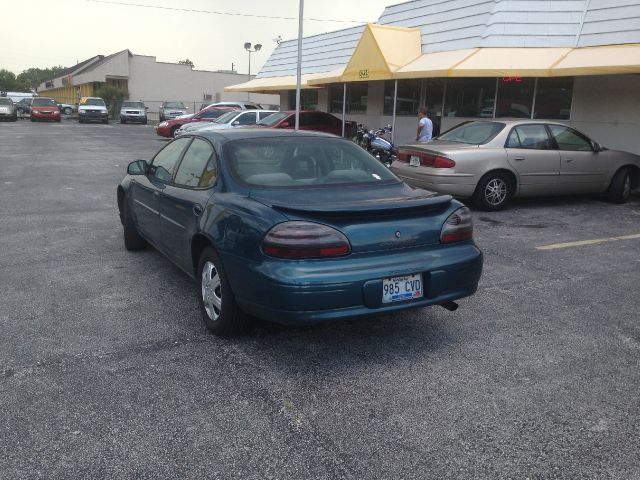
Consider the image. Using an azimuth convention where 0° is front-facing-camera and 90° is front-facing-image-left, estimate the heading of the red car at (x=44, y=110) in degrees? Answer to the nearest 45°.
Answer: approximately 0°

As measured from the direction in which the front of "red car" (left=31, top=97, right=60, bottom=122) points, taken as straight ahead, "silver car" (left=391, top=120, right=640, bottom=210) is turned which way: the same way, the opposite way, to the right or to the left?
to the left

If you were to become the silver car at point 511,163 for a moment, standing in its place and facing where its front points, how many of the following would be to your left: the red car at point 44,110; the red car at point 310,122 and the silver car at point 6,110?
3

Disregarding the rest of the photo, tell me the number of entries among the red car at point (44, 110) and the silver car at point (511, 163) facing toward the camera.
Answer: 1

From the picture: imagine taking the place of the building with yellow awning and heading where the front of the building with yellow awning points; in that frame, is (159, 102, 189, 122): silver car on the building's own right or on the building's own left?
on the building's own right

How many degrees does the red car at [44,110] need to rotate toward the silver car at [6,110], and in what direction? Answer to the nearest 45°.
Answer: approximately 90° to its right

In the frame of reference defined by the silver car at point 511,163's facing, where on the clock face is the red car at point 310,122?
The red car is roughly at 9 o'clock from the silver car.

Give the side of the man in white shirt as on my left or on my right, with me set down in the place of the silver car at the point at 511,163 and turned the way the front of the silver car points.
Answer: on my left

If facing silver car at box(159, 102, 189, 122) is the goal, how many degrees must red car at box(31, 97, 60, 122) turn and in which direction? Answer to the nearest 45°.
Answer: approximately 45° to its left

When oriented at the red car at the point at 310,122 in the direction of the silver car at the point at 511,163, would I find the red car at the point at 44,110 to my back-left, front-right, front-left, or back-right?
back-right

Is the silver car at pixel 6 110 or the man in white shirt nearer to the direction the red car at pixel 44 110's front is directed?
the man in white shirt

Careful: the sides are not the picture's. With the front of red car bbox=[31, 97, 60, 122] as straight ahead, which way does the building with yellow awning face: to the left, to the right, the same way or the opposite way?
to the right

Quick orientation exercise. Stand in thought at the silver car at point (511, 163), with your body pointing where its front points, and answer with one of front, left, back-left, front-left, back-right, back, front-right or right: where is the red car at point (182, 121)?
left

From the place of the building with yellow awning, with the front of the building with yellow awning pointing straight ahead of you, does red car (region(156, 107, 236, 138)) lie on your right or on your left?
on your right

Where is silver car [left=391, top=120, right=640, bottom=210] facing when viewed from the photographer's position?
facing away from the viewer and to the right of the viewer

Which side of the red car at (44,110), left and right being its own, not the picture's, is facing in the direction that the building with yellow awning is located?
front

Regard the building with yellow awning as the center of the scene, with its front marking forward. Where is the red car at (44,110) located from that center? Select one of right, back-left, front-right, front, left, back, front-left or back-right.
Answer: right
